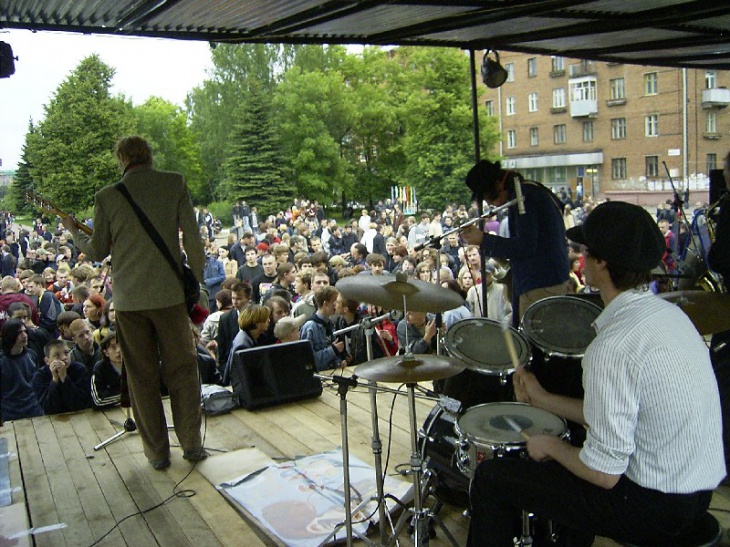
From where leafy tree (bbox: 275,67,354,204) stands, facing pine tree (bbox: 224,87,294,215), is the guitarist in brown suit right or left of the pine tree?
left

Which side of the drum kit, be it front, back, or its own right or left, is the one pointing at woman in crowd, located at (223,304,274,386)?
front

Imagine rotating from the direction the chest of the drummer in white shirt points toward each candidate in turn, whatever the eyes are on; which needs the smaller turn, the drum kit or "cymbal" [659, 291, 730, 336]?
the drum kit

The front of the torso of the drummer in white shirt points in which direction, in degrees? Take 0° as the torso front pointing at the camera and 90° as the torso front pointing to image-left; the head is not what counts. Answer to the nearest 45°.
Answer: approximately 135°

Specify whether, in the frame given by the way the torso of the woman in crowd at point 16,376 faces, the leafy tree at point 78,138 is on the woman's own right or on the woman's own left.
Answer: on the woman's own left

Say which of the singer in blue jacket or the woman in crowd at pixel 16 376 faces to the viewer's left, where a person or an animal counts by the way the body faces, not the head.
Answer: the singer in blue jacket

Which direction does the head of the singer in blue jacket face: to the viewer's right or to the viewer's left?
to the viewer's left

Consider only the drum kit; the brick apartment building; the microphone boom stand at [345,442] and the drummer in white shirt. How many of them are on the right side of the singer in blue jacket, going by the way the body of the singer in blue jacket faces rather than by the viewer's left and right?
1

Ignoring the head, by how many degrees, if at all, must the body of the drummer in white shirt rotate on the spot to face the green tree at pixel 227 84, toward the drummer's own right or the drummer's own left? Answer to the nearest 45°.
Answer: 0° — they already face it

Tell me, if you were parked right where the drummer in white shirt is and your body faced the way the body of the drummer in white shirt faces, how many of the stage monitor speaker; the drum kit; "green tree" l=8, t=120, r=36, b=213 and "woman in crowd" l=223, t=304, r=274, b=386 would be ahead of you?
4

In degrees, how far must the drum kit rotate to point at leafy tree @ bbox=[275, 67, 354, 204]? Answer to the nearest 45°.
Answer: approximately 45° to its right

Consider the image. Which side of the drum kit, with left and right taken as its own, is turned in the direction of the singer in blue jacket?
right

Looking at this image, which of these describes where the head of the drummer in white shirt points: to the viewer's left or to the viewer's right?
to the viewer's left

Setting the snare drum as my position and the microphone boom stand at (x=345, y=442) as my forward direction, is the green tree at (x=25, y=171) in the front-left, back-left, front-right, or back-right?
front-right
